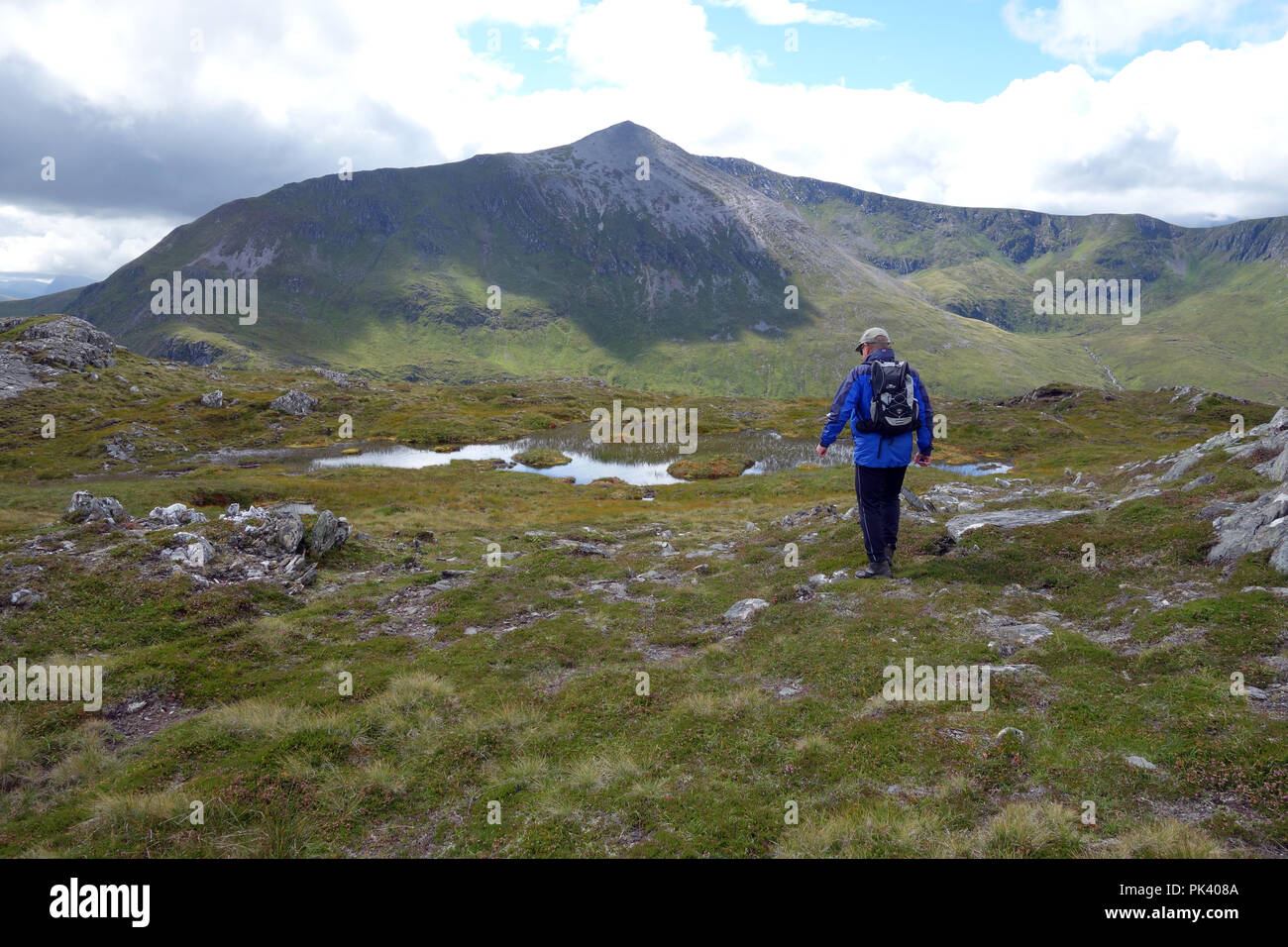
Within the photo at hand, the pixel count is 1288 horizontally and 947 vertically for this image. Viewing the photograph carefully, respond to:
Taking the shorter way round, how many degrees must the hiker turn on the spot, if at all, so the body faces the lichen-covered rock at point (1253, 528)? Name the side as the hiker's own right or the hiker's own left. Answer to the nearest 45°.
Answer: approximately 135° to the hiker's own right

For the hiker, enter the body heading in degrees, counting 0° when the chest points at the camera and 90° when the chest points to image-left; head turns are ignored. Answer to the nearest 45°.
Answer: approximately 135°

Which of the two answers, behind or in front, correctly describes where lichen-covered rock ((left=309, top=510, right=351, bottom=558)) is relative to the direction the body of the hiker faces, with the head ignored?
in front
